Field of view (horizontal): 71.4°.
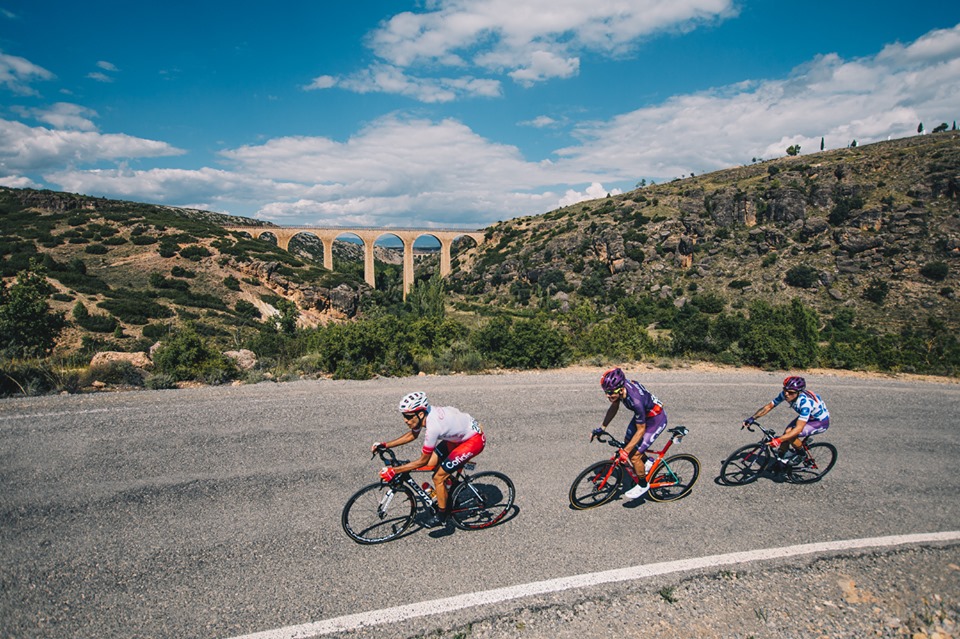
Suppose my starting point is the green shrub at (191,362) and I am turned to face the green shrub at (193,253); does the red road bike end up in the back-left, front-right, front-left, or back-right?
back-right

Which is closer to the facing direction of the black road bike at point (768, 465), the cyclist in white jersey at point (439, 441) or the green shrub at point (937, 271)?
the cyclist in white jersey

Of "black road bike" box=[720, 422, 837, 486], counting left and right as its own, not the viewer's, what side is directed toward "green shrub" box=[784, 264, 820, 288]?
right

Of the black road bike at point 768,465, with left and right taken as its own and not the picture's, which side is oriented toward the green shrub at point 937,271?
right

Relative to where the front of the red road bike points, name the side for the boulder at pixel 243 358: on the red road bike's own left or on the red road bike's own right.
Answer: on the red road bike's own right

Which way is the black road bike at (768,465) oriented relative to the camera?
to the viewer's left

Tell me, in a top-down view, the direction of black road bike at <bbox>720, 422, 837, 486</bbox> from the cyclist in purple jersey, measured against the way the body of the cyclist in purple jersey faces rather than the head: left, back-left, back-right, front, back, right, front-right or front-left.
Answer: back

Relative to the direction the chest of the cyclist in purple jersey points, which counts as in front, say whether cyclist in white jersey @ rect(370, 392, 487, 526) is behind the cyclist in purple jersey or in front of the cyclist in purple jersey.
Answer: in front
